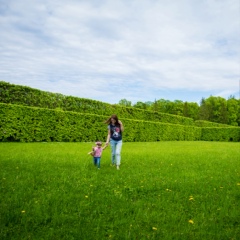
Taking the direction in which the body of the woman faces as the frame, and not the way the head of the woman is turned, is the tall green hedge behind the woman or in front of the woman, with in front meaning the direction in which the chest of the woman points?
behind

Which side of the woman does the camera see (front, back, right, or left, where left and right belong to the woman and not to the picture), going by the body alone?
front

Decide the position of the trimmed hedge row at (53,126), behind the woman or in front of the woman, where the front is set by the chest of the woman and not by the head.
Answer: behind
